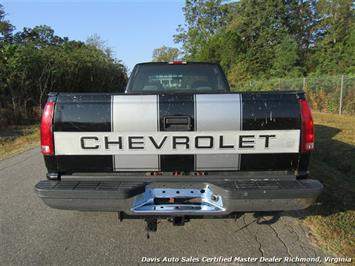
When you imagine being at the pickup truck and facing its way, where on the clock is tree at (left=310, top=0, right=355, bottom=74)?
The tree is roughly at 1 o'clock from the pickup truck.

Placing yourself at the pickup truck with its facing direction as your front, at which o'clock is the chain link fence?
The chain link fence is roughly at 1 o'clock from the pickup truck.

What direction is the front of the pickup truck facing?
away from the camera
